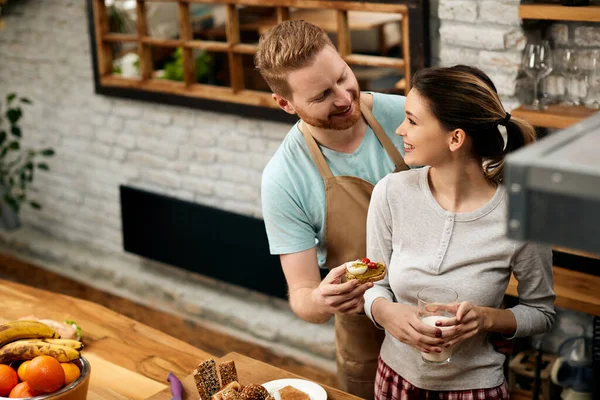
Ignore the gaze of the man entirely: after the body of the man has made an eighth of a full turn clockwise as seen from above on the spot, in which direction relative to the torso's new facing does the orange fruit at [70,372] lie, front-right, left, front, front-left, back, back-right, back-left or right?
front-right

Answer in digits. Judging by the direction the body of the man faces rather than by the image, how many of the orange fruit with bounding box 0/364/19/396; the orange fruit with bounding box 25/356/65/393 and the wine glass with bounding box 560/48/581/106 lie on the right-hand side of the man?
2

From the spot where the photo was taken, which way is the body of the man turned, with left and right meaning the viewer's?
facing the viewer and to the right of the viewer

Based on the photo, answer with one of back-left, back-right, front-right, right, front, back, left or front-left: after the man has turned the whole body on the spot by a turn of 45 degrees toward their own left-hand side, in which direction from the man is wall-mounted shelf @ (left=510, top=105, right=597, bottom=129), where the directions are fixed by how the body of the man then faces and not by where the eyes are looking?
front-left

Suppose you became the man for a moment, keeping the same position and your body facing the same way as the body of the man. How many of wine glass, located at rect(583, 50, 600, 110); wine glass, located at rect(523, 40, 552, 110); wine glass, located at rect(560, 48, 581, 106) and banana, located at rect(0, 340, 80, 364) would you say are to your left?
3

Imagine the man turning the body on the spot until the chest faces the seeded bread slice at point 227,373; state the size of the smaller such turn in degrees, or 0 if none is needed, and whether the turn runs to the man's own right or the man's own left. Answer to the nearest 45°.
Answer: approximately 90° to the man's own right

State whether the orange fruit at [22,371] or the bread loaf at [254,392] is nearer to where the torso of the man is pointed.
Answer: the bread loaf

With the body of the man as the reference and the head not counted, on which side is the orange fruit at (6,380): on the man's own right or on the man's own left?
on the man's own right

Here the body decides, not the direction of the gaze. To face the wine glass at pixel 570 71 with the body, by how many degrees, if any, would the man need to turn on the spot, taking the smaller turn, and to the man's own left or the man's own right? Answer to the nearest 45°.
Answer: approximately 90° to the man's own left

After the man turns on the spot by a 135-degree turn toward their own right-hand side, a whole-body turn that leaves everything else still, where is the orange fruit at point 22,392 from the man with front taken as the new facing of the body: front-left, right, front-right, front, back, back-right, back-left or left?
front-left

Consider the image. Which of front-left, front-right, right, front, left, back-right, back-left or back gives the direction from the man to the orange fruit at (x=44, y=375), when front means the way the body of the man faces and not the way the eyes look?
right

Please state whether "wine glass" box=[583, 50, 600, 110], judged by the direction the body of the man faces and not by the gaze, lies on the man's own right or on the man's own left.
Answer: on the man's own left

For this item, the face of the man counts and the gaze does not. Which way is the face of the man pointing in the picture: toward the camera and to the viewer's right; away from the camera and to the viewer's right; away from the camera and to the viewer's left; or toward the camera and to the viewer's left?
toward the camera and to the viewer's right

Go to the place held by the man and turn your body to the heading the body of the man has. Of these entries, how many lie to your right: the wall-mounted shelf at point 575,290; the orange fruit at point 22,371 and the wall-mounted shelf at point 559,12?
1

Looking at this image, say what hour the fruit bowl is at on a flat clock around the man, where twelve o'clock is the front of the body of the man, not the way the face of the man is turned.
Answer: The fruit bowl is roughly at 3 o'clock from the man.
